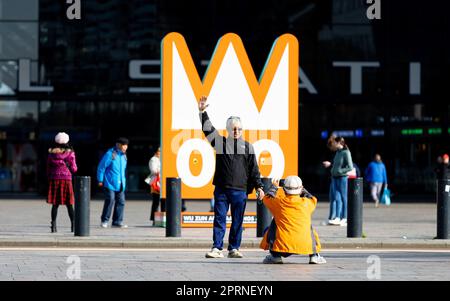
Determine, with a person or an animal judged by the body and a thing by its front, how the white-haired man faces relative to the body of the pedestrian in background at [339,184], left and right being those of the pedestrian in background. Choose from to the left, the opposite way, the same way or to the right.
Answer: to the left

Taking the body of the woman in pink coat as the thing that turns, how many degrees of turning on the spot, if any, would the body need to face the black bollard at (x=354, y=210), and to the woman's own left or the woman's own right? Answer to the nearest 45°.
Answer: approximately 90° to the woman's own right

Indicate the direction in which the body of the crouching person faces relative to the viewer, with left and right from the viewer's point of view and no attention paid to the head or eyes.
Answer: facing away from the viewer

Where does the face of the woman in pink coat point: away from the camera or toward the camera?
away from the camera

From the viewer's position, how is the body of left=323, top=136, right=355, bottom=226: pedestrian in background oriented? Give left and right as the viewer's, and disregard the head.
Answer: facing to the left of the viewer

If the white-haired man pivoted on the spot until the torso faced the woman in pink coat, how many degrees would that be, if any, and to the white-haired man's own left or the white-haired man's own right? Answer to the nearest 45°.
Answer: approximately 135° to the white-haired man's own right

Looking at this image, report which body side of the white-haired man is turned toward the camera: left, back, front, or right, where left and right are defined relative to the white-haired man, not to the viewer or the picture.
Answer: front

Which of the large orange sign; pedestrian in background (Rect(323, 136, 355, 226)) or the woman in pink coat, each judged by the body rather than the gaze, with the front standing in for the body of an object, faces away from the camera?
the woman in pink coat

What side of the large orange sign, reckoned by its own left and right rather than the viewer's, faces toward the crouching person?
front

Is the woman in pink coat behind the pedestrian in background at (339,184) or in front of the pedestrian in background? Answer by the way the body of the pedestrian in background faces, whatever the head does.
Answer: in front

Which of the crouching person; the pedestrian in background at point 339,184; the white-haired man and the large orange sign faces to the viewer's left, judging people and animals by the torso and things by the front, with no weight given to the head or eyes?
the pedestrian in background

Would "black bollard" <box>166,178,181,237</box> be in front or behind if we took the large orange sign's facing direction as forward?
in front

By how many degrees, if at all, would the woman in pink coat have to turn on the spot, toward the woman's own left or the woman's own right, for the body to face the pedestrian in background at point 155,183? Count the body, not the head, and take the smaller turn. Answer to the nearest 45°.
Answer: approximately 45° to the woman's own right

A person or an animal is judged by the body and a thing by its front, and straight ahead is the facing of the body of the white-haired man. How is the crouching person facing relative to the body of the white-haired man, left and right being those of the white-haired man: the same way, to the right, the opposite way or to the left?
the opposite way

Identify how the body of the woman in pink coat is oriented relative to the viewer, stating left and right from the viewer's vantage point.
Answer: facing away from the viewer

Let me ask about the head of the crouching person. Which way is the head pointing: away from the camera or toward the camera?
away from the camera

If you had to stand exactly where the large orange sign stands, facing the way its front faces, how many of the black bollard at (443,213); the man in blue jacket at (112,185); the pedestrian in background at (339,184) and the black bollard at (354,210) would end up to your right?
1
